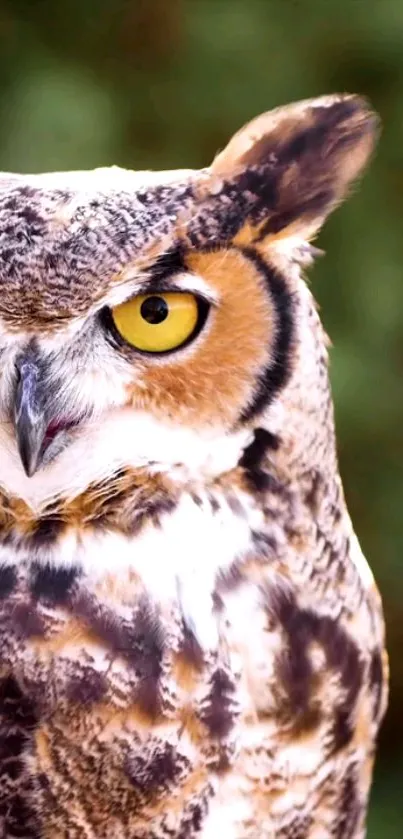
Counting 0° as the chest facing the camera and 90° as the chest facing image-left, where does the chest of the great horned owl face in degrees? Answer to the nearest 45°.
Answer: approximately 0°
